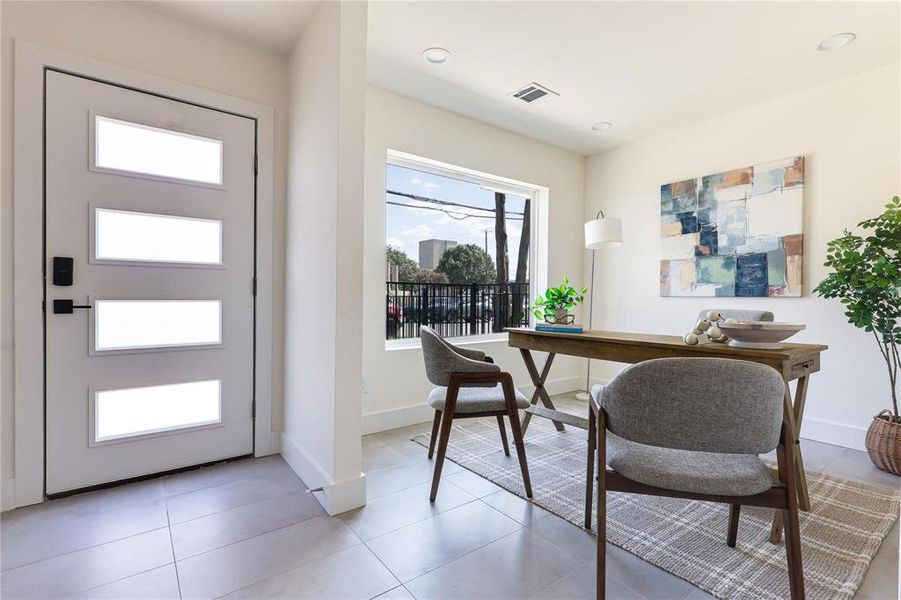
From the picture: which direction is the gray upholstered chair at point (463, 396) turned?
to the viewer's right

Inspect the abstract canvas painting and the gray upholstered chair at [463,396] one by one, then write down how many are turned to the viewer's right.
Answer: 1

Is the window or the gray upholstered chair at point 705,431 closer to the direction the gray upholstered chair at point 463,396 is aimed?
the gray upholstered chair

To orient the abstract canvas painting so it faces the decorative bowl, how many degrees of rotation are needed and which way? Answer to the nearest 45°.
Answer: approximately 45° to its left

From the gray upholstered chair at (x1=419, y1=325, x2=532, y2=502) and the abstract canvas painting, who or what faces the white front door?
the abstract canvas painting

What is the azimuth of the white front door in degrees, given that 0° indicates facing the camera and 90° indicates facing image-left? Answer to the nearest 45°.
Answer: approximately 315°

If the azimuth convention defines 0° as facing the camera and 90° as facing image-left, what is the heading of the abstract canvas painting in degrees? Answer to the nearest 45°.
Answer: approximately 45°

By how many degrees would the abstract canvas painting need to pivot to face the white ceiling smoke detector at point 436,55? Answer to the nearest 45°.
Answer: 0° — it already faces it

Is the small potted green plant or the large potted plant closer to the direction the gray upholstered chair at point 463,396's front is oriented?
the large potted plant
